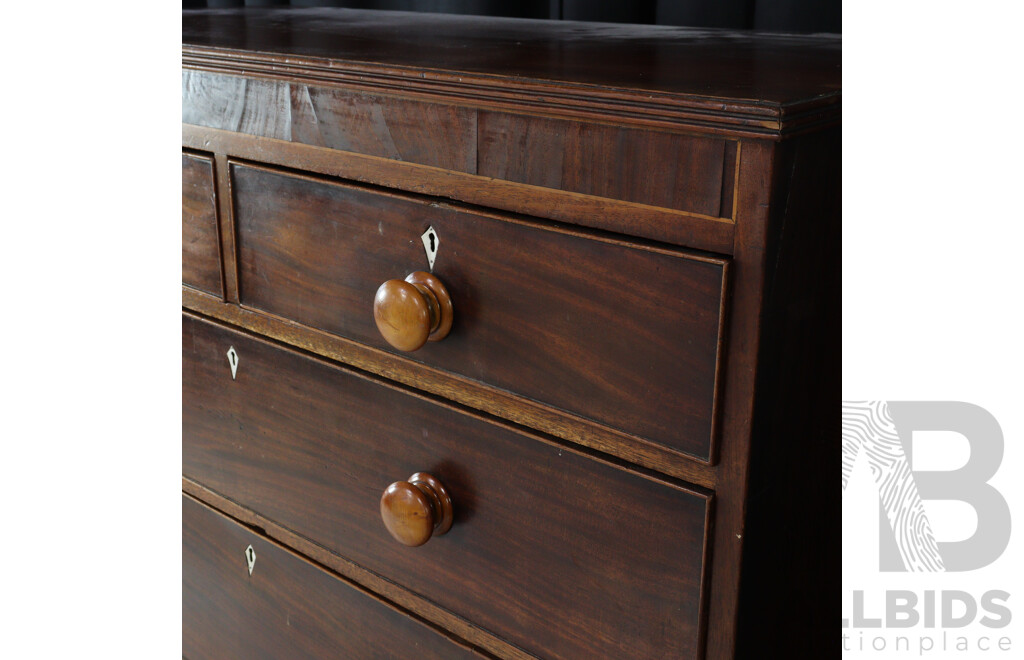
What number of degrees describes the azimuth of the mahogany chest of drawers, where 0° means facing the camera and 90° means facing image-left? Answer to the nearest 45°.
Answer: approximately 45°
